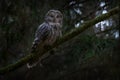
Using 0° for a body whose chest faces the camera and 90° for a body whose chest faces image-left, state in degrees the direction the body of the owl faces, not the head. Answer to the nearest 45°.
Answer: approximately 315°
